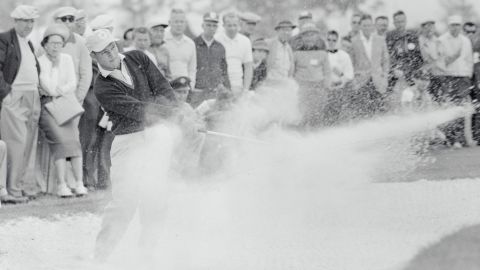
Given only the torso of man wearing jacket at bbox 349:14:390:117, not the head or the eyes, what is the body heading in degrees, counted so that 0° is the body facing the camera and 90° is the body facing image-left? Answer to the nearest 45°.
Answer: approximately 0°

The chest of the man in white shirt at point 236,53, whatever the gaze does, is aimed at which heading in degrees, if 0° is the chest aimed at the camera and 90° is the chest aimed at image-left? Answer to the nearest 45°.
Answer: approximately 0°

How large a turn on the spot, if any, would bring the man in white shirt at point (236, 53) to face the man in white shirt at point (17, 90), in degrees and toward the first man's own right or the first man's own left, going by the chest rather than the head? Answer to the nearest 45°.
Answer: approximately 45° to the first man's own right

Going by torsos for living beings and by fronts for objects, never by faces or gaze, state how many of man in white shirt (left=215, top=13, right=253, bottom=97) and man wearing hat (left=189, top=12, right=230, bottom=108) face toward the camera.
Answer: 2

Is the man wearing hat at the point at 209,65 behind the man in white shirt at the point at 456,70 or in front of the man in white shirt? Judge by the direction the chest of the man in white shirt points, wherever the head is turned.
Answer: in front
